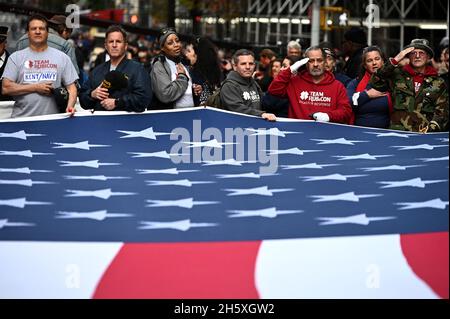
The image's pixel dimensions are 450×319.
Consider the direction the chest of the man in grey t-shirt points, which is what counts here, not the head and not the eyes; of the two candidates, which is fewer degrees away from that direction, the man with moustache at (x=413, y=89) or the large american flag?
the large american flag

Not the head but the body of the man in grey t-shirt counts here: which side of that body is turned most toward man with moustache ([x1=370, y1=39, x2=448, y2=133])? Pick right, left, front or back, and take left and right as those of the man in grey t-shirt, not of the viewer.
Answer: left

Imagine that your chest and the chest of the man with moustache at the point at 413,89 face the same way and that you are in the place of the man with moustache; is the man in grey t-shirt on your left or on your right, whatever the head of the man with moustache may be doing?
on your right

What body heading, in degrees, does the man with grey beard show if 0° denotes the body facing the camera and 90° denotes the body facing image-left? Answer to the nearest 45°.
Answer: approximately 0°
